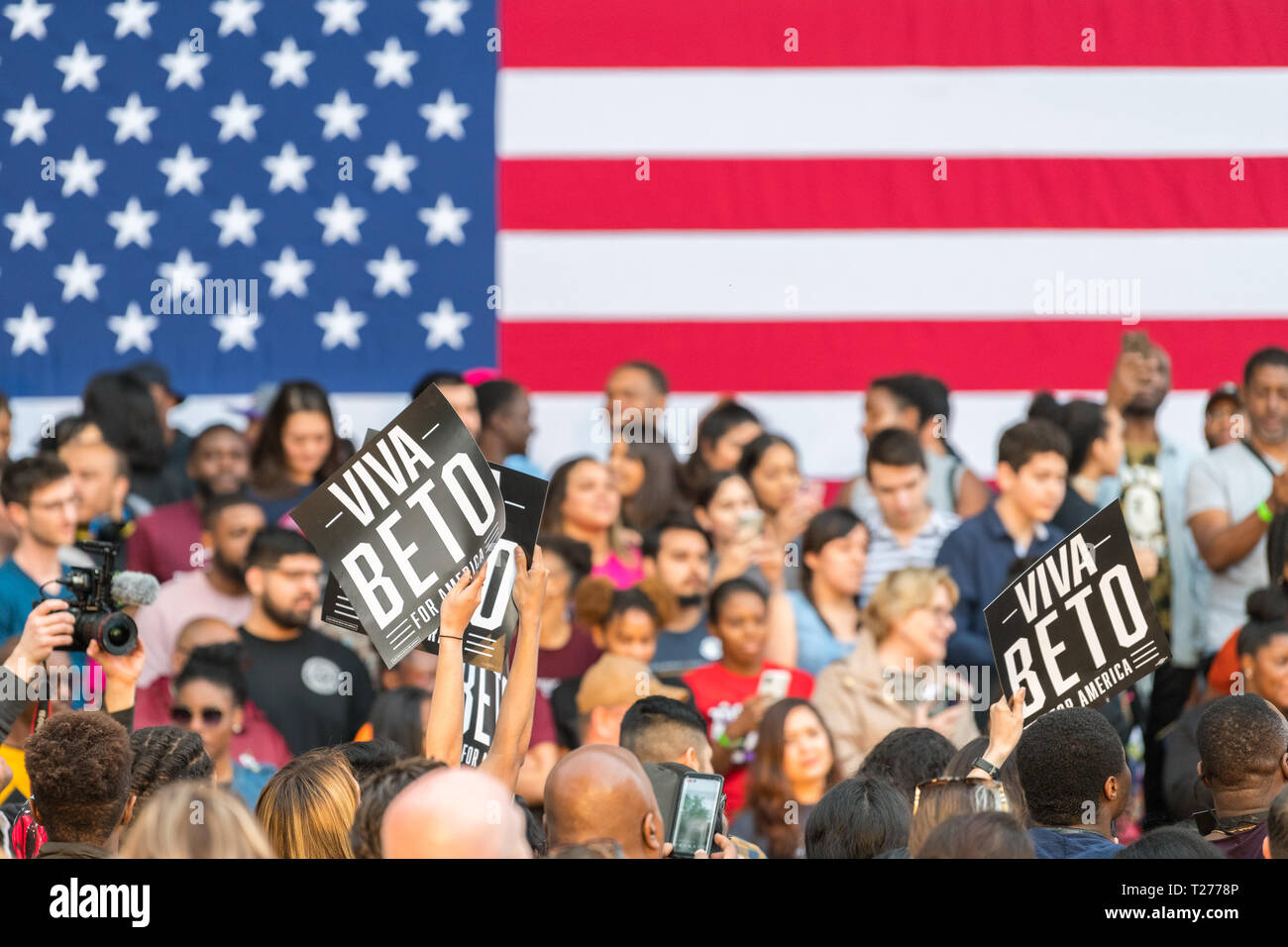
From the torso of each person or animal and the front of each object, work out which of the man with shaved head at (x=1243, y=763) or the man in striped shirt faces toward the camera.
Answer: the man in striped shirt

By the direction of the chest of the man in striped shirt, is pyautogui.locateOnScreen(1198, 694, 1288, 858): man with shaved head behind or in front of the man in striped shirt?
in front

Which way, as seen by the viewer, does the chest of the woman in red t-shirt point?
toward the camera

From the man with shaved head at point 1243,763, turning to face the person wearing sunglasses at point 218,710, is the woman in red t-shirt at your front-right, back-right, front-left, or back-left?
front-right

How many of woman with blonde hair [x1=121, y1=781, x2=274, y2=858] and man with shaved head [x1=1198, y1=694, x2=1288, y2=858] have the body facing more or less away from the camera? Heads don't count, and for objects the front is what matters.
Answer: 2

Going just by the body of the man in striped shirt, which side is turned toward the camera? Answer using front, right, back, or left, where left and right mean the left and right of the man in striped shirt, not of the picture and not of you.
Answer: front

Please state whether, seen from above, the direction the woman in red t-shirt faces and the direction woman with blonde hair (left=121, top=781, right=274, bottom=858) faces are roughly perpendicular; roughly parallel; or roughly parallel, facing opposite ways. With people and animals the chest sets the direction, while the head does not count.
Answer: roughly parallel, facing opposite ways

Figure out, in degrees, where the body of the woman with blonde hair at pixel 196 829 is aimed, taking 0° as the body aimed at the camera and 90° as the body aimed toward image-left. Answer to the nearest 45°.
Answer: approximately 180°

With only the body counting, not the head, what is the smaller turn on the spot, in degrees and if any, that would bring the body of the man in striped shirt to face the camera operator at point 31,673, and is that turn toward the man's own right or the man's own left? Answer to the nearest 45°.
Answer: approximately 45° to the man's own right

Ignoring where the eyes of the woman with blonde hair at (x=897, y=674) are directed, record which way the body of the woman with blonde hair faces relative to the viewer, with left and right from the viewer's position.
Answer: facing the viewer and to the right of the viewer

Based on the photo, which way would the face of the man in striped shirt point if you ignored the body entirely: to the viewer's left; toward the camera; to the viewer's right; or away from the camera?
toward the camera

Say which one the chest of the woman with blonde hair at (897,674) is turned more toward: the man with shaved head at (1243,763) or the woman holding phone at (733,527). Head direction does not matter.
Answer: the man with shaved head

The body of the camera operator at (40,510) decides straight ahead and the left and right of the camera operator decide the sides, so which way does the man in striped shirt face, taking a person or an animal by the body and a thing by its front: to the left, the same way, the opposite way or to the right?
to the right

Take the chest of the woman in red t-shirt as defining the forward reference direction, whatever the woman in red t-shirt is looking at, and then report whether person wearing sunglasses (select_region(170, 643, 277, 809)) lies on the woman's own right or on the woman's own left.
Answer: on the woman's own right

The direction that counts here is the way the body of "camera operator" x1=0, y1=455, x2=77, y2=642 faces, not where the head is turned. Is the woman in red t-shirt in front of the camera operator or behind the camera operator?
in front

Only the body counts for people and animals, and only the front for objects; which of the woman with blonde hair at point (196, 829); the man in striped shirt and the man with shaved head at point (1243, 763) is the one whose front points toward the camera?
the man in striped shirt

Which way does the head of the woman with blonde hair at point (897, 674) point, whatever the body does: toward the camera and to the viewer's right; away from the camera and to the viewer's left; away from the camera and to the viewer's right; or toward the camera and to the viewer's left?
toward the camera and to the viewer's right
